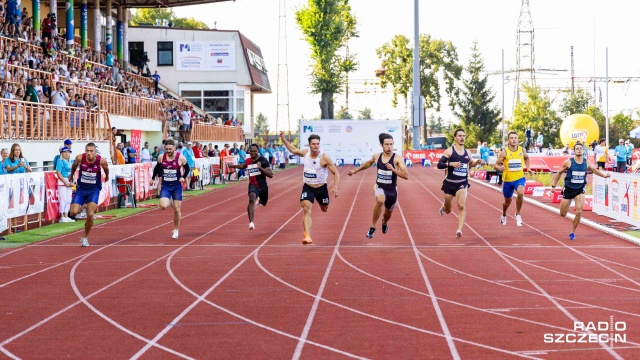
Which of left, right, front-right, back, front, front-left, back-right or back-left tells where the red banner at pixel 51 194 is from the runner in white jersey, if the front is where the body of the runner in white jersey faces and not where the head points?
back-right

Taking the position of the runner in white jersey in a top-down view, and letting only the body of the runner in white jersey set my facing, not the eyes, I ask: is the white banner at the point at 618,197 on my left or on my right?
on my left

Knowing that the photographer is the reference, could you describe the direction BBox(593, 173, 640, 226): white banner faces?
facing the viewer and to the left of the viewer

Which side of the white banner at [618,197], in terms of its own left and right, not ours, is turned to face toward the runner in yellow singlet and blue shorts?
front

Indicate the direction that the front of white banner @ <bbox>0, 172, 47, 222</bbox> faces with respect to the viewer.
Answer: facing the viewer and to the right of the viewer

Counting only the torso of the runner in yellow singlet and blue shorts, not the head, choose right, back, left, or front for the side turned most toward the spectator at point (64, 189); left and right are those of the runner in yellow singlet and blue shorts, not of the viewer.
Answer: right

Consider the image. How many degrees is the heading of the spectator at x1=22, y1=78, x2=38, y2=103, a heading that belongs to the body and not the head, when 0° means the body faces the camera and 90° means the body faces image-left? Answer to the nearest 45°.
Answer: approximately 315°

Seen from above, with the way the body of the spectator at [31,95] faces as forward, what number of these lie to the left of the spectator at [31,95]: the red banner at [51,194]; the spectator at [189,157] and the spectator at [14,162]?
1

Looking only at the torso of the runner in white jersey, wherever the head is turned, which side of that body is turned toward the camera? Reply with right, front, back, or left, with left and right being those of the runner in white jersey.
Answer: front

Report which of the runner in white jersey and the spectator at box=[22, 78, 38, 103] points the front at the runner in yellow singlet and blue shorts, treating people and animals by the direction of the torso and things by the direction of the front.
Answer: the spectator

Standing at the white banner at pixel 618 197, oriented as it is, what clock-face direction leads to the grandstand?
The grandstand is roughly at 2 o'clock from the white banner.

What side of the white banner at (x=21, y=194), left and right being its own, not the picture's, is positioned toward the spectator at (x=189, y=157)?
left

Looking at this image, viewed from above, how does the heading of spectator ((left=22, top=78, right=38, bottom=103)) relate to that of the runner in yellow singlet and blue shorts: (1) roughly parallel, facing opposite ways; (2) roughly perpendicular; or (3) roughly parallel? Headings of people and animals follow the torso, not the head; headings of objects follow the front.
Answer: roughly perpendicular
